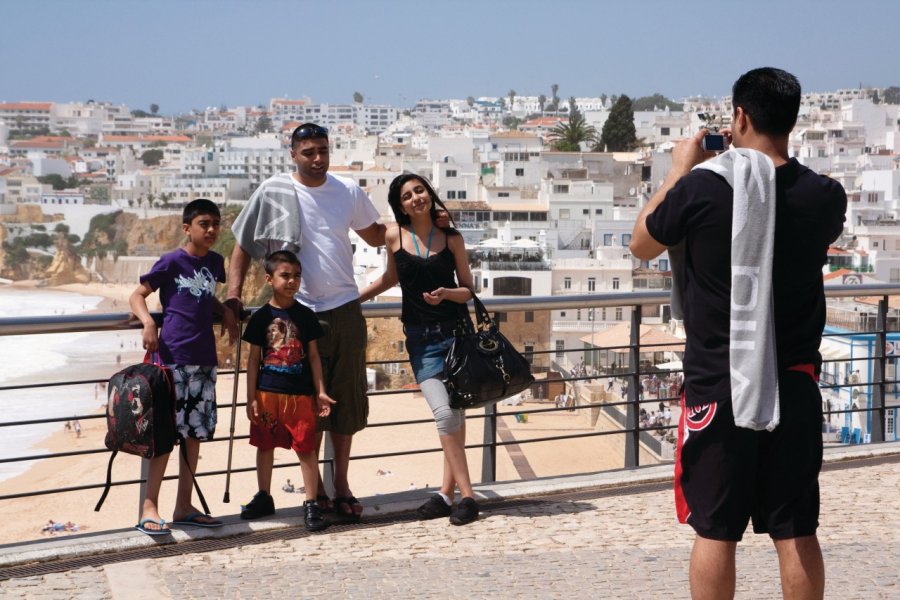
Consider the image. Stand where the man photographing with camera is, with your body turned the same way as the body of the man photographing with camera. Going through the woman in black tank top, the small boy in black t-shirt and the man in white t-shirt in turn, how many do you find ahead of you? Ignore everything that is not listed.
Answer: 3

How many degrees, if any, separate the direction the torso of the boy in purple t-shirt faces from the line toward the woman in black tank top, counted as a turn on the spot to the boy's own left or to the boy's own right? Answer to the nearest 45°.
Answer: approximately 45° to the boy's own left

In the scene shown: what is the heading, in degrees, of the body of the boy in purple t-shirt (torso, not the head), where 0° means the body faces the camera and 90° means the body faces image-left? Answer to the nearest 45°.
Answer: approximately 315°

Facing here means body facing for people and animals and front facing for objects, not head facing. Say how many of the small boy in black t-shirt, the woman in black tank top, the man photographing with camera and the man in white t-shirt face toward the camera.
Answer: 3

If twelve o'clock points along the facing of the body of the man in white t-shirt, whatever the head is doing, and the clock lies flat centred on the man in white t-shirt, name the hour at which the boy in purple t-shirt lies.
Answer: The boy in purple t-shirt is roughly at 2 o'clock from the man in white t-shirt.

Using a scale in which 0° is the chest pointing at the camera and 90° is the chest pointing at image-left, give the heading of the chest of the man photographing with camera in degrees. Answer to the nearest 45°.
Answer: approximately 135°

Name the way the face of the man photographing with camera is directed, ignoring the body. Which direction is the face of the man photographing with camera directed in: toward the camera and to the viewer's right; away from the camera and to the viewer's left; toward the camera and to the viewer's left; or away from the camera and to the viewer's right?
away from the camera and to the viewer's left

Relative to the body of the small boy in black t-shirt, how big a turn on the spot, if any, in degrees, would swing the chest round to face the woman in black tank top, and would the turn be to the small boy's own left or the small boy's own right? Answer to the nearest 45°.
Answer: approximately 90° to the small boy's own left
